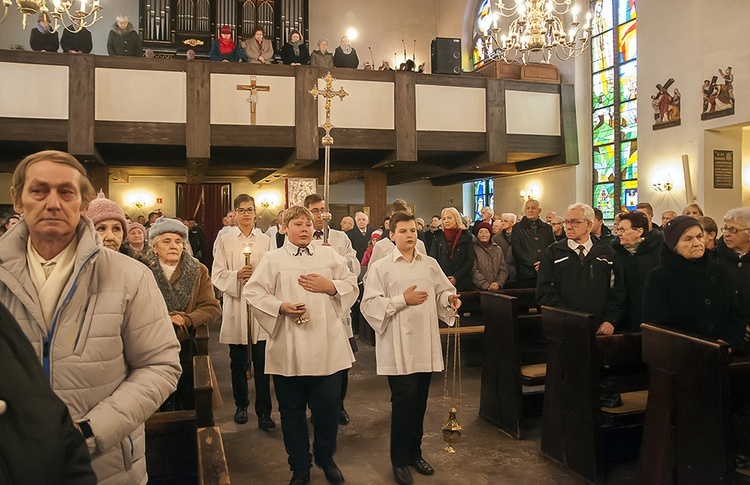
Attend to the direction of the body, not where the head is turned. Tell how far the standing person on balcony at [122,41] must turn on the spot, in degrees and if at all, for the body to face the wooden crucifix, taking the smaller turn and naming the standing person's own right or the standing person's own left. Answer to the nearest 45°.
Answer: approximately 45° to the standing person's own left

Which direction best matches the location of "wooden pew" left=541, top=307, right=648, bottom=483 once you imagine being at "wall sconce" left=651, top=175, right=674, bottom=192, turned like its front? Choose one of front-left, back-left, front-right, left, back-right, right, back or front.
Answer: front-left

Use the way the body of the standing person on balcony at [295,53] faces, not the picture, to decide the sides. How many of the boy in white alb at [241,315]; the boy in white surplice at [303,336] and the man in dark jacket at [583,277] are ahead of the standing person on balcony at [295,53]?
3

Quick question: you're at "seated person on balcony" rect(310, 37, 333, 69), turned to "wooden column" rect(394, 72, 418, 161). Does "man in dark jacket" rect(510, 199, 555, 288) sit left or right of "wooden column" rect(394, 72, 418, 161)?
right

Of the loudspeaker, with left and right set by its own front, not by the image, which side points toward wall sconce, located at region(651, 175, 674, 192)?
left

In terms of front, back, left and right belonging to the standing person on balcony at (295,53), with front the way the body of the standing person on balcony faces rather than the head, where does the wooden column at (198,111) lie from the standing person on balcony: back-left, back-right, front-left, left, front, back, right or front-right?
front-right

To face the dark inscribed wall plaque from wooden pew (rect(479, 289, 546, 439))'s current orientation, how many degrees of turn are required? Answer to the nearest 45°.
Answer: approximately 90° to its left

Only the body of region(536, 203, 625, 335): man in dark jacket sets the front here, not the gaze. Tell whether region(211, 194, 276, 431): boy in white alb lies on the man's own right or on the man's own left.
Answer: on the man's own right

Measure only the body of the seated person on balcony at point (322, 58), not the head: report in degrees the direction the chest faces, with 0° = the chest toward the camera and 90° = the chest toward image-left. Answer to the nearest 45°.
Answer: approximately 0°
